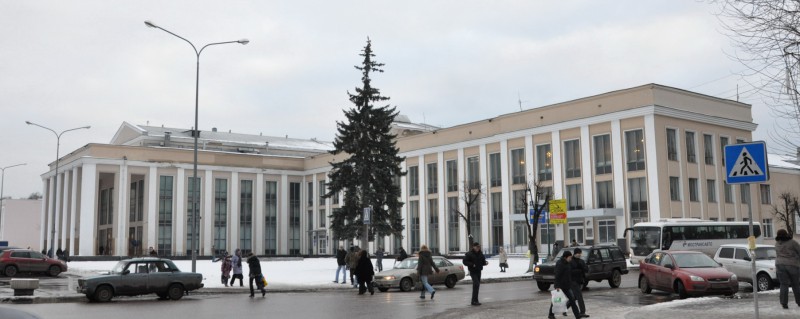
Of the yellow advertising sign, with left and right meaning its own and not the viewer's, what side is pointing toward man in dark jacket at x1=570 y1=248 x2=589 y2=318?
front

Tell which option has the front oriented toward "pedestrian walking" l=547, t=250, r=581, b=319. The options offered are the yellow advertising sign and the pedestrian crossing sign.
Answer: the yellow advertising sign

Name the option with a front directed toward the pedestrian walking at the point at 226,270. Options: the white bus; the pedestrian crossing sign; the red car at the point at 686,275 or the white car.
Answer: the white bus

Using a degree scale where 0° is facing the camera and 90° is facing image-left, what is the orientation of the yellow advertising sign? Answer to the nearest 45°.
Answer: approximately 0°

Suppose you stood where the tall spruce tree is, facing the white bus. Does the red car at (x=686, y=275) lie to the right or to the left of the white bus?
right

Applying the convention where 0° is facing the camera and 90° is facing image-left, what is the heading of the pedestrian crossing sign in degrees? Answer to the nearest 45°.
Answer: approximately 0°

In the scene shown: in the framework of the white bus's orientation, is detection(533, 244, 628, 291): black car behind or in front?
in front

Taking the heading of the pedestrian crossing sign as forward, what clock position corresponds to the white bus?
The white bus is roughly at 6 o'clock from the pedestrian crossing sign.

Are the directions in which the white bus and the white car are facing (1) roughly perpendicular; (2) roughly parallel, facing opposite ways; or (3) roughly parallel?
roughly perpendicular

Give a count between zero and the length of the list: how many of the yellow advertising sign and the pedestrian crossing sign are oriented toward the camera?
2

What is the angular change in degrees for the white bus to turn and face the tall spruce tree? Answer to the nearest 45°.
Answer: approximately 45° to its right
